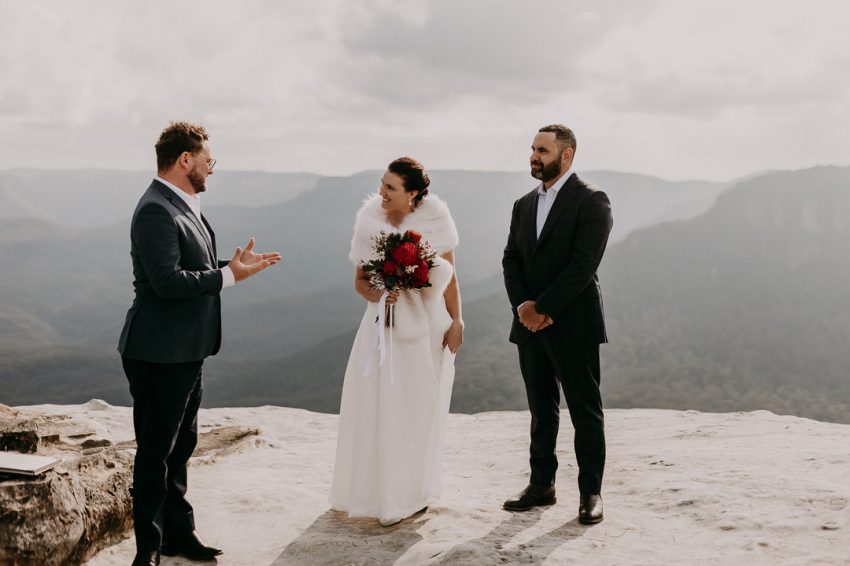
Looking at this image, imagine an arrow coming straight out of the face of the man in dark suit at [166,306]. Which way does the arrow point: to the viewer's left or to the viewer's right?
to the viewer's right

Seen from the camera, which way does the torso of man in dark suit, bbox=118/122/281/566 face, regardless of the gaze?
to the viewer's right

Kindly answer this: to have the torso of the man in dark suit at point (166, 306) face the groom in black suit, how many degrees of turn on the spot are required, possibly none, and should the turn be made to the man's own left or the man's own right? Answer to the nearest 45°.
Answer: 0° — they already face them

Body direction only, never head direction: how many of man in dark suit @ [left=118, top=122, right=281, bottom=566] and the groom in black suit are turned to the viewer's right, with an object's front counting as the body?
1

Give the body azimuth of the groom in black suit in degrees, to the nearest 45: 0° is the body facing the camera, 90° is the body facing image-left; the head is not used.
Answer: approximately 45°

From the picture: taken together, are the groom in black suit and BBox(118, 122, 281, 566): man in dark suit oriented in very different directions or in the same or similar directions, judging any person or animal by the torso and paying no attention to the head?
very different directions

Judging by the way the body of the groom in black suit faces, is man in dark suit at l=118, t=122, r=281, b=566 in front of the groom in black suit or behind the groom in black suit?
in front

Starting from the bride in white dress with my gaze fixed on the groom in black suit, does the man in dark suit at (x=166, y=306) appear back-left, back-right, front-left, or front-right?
back-right

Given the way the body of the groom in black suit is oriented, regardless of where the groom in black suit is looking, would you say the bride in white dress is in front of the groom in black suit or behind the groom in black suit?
in front

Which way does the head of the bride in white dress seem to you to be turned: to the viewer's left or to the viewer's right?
to the viewer's left
